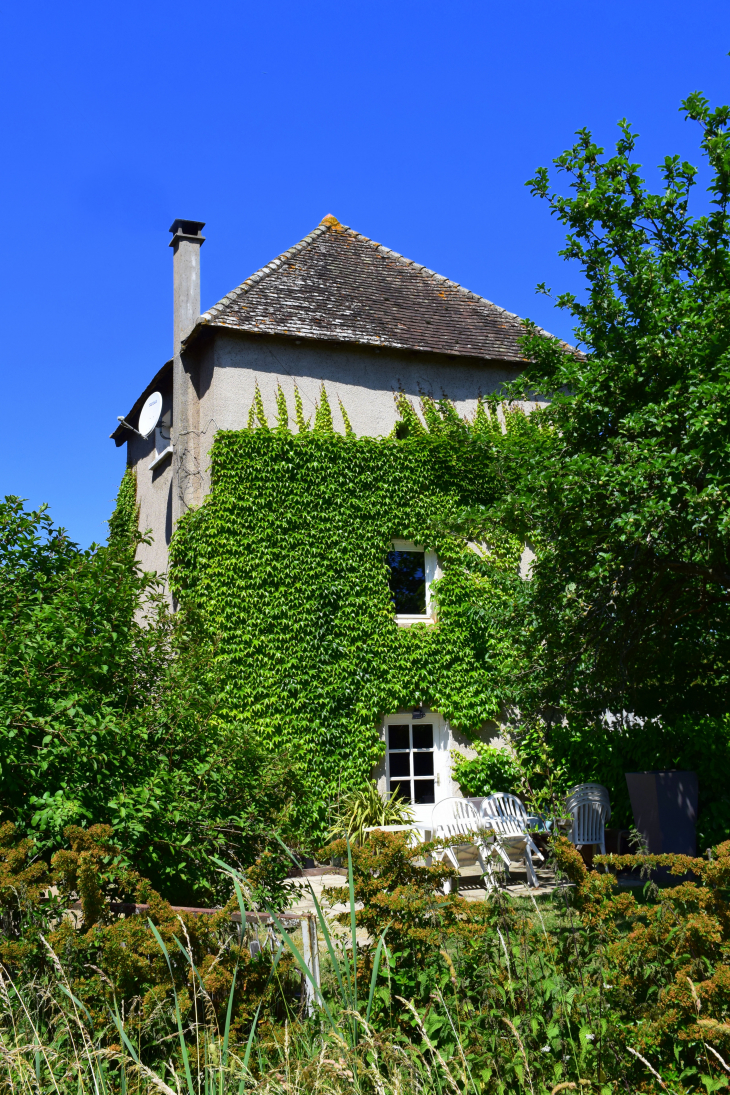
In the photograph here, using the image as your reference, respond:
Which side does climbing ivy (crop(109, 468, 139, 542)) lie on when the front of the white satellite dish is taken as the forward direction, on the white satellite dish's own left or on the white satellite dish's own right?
on the white satellite dish's own right

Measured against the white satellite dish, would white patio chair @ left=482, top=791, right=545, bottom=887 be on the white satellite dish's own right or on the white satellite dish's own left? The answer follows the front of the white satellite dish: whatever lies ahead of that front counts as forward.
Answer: on the white satellite dish's own left

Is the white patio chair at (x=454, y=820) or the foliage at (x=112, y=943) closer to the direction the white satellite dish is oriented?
the foliage

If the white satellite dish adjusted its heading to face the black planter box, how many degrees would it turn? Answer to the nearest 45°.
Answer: approximately 90° to its left

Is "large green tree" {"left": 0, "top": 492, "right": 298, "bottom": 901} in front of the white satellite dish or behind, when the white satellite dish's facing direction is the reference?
in front

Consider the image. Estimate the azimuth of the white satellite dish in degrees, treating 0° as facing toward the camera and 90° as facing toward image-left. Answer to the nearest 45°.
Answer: approximately 45°

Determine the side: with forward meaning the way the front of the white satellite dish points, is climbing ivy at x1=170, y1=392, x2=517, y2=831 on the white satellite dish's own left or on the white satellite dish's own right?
on the white satellite dish's own left
